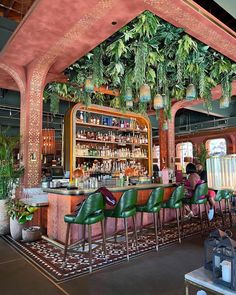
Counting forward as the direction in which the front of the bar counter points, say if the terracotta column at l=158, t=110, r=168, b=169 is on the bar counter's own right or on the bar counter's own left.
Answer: on the bar counter's own left

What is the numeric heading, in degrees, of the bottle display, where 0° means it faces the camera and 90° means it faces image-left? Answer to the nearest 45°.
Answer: approximately 315°

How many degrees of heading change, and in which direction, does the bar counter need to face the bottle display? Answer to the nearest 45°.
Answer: approximately 135° to its left

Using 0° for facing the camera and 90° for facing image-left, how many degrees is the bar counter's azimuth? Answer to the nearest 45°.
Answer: approximately 315°

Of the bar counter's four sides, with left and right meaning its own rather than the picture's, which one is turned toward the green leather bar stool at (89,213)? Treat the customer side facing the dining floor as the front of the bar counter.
front

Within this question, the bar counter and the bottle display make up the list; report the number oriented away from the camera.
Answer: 0

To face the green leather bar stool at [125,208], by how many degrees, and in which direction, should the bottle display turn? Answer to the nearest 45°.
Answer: approximately 45° to its right

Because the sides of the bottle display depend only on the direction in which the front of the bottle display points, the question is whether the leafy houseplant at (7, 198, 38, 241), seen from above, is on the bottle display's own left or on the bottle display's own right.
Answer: on the bottle display's own right

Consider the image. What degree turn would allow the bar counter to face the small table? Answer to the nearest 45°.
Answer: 0° — it already faces it
